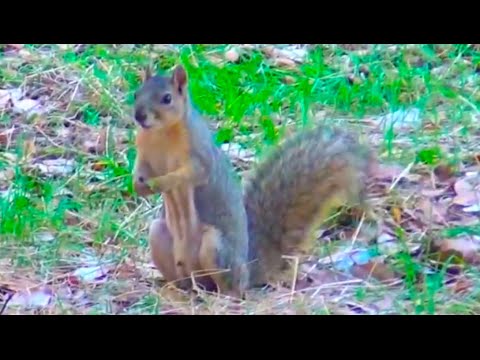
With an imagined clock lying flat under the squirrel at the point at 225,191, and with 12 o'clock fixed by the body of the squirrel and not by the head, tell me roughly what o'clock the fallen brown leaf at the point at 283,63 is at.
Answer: The fallen brown leaf is roughly at 5 o'clock from the squirrel.

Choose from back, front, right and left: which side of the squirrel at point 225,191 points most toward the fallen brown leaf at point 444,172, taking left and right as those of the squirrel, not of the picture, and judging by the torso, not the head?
back

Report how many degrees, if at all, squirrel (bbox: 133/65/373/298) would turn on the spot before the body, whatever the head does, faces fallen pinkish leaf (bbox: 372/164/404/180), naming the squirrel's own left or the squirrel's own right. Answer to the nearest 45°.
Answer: approximately 180°

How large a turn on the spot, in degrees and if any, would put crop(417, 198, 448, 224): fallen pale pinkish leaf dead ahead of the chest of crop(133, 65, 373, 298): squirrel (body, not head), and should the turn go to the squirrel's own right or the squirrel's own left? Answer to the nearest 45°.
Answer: approximately 180°

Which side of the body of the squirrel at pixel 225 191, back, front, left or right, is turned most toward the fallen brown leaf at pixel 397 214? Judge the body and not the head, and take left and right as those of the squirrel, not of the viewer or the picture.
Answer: back

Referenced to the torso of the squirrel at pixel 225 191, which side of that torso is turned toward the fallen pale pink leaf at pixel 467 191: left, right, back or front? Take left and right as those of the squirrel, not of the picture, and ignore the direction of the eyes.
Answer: back

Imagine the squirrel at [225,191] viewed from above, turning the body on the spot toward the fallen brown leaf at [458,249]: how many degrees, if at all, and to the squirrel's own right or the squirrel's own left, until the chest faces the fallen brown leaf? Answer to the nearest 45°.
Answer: approximately 135° to the squirrel's own left

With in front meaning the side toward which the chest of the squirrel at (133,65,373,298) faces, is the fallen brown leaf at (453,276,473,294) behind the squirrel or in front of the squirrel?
behind

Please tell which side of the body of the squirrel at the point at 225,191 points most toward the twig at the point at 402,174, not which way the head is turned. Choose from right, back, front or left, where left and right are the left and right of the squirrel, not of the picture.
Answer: back

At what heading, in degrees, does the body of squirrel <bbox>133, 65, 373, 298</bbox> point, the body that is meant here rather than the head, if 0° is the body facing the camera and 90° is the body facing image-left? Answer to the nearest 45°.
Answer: approximately 45°

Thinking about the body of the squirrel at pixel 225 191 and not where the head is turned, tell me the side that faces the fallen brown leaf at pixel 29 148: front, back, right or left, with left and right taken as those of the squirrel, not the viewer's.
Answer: right
